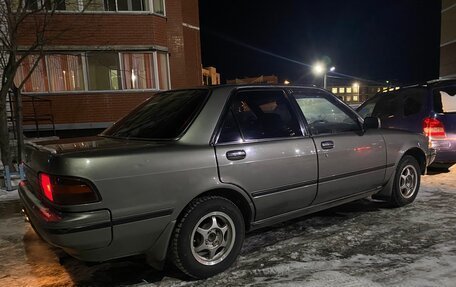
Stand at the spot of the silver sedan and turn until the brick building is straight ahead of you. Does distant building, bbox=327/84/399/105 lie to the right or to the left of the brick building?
right

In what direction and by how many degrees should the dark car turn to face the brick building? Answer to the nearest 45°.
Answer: approximately 45° to its left

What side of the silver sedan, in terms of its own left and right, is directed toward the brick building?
left

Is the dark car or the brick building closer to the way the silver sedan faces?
the dark car

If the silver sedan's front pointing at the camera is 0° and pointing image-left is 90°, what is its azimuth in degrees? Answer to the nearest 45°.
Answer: approximately 225°
